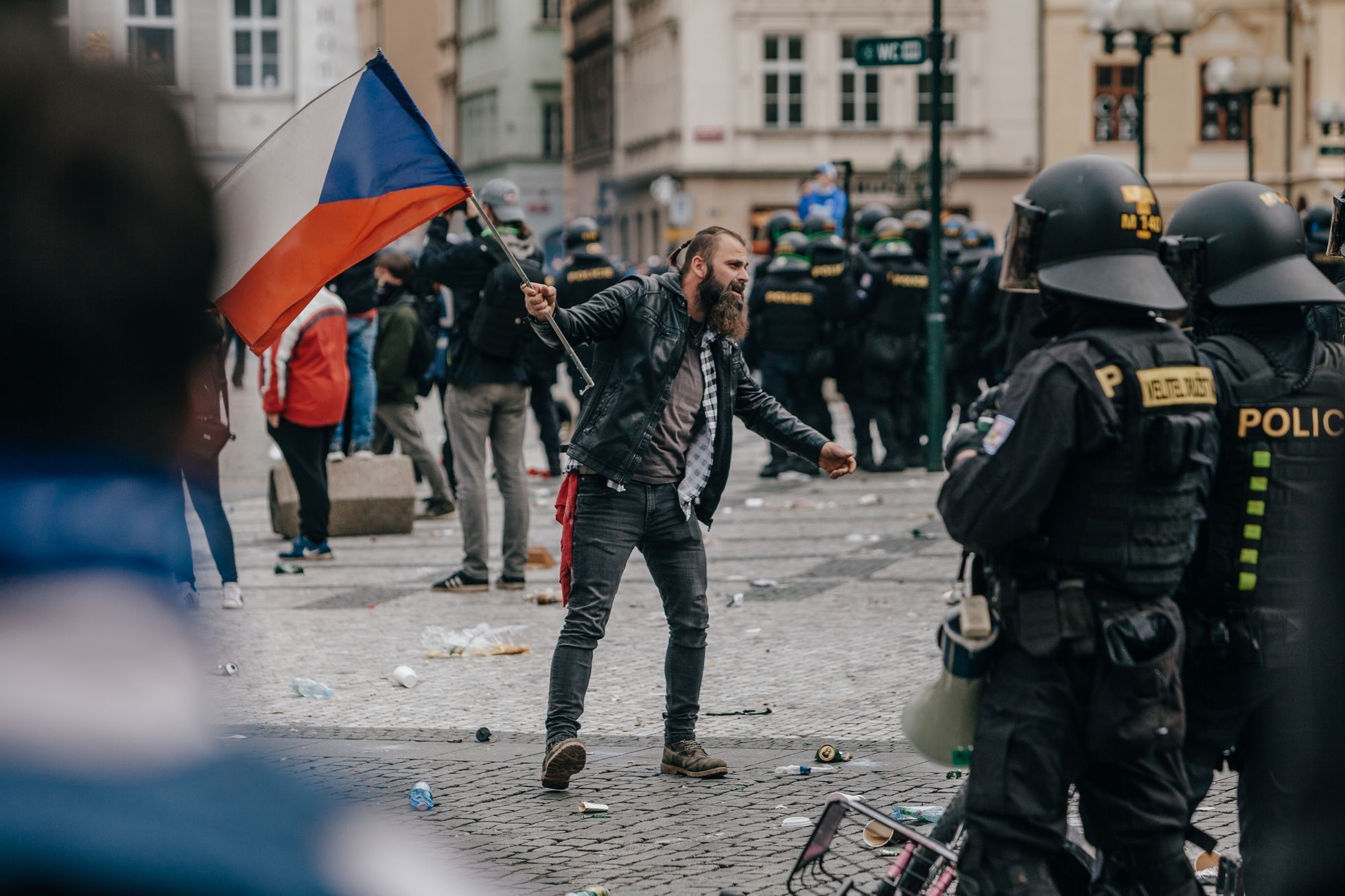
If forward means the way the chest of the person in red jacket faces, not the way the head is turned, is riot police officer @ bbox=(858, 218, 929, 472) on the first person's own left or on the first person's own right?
on the first person's own right

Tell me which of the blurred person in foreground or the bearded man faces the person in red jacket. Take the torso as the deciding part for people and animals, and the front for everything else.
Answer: the blurred person in foreground

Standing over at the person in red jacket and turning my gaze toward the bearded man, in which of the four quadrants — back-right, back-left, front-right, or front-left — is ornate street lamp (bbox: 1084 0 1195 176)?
back-left

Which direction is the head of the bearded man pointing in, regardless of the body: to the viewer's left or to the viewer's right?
to the viewer's right

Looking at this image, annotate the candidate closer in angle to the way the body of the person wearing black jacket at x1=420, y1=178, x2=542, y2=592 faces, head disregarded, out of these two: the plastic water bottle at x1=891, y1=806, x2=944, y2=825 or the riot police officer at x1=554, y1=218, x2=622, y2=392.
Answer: the riot police officer

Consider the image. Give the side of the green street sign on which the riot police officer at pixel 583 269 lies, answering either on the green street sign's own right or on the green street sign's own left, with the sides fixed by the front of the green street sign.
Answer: on the green street sign's own right

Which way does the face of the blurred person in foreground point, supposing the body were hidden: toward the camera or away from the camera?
away from the camera

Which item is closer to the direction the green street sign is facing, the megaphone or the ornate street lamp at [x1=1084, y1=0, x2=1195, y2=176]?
the megaphone

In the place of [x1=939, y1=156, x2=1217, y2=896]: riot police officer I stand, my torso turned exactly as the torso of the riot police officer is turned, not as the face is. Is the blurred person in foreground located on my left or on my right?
on my left

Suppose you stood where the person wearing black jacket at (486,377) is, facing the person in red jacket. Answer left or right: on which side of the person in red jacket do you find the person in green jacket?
right

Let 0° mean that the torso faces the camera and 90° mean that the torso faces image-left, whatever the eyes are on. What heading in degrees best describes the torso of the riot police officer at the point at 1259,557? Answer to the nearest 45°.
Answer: approximately 135°

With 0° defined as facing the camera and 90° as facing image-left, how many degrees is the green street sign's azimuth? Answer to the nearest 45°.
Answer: approximately 0°
